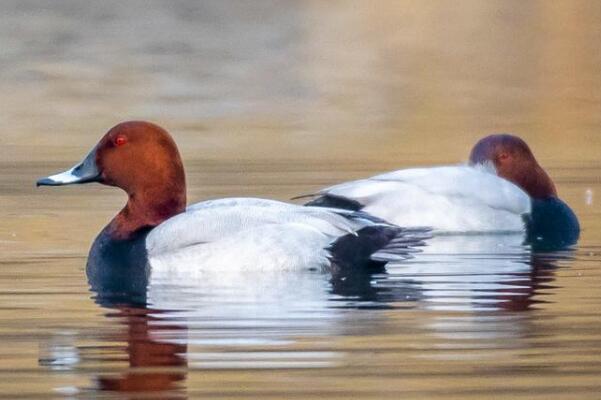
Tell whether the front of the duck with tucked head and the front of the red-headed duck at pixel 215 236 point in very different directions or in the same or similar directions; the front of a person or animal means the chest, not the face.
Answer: very different directions

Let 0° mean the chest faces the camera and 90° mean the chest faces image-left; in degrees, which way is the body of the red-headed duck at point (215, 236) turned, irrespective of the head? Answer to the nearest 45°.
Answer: approximately 90°

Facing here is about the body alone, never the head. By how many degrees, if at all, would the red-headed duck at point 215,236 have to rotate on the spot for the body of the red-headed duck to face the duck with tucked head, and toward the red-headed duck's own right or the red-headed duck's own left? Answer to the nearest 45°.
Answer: approximately 135° to the red-headed duck's own right

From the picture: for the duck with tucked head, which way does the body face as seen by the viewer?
to the viewer's right

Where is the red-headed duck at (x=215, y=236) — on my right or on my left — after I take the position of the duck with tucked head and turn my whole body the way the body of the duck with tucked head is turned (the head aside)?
on my right

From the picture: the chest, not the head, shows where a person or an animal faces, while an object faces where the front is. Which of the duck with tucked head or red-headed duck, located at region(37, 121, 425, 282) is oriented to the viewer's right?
the duck with tucked head

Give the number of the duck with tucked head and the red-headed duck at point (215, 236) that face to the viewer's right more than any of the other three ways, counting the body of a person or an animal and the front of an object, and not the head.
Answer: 1
